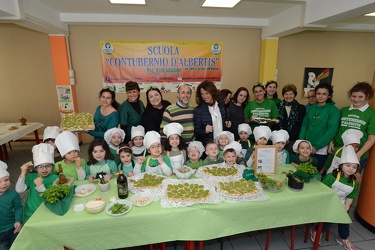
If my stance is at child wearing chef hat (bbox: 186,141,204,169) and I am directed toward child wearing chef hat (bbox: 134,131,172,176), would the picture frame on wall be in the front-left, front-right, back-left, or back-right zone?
back-right

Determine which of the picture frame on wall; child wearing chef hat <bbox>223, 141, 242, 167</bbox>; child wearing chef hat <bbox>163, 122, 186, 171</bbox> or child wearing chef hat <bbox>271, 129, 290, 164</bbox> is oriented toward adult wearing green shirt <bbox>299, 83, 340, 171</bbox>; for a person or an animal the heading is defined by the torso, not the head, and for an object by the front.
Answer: the picture frame on wall

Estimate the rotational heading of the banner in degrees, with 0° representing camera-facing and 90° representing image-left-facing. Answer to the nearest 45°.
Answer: approximately 0°

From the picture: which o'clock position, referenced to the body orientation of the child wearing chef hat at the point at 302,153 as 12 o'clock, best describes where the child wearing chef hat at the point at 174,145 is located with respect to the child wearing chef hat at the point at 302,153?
the child wearing chef hat at the point at 174,145 is roughly at 2 o'clock from the child wearing chef hat at the point at 302,153.
